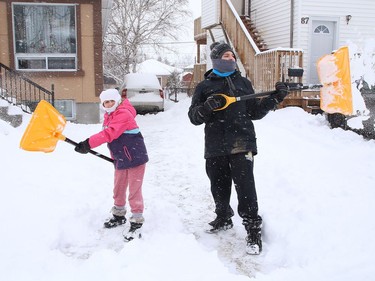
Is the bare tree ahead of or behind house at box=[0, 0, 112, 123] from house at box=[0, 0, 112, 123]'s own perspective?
behind

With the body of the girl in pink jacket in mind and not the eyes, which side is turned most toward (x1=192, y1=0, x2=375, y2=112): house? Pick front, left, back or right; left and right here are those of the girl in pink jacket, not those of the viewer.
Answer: back

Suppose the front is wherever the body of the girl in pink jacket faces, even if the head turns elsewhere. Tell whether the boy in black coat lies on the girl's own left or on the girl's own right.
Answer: on the girl's own left

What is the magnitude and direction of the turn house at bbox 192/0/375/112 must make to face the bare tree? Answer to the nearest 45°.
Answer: approximately 135° to its right

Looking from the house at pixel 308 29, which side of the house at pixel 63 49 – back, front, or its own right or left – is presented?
left

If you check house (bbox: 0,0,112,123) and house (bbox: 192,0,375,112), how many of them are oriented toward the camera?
2

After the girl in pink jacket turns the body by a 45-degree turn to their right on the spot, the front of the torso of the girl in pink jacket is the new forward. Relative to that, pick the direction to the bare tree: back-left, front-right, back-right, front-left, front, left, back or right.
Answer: right

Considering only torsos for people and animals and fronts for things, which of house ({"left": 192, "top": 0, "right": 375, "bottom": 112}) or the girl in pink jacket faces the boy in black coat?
the house

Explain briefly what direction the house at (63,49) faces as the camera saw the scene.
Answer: facing the viewer

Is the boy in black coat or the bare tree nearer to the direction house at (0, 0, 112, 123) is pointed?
the boy in black coat

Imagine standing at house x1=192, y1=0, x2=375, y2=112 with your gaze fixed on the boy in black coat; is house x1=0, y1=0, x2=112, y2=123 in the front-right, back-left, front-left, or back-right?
front-right

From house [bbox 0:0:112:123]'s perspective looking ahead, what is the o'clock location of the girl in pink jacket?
The girl in pink jacket is roughly at 12 o'clock from the house.

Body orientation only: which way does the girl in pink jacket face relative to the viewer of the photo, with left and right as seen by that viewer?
facing the viewer and to the left of the viewer

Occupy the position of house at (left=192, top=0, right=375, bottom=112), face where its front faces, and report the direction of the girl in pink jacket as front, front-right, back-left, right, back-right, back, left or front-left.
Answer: front
